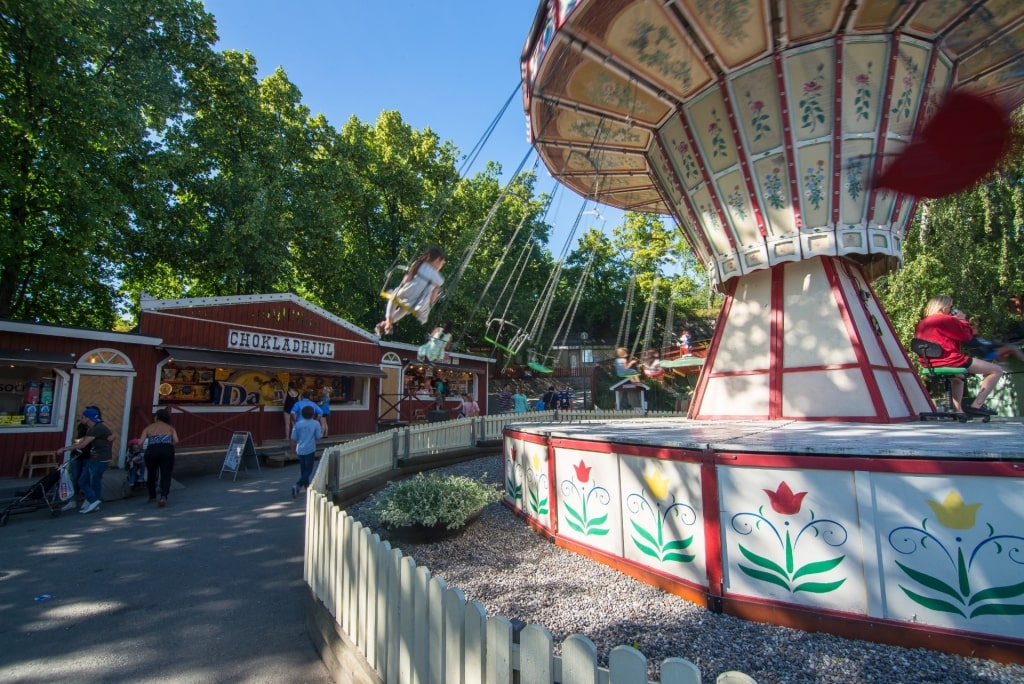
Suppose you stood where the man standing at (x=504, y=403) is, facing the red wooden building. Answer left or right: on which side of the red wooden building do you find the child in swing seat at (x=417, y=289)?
left

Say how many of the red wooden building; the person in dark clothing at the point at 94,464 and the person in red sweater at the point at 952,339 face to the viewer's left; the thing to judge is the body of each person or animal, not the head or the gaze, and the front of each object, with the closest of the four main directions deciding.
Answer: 1

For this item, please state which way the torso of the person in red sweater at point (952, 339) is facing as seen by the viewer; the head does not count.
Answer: to the viewer's right

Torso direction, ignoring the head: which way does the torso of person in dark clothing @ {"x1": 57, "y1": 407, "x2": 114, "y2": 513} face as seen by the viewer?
to the viewer's left

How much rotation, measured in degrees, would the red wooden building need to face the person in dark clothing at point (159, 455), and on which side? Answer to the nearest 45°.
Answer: approximately 45° to its right

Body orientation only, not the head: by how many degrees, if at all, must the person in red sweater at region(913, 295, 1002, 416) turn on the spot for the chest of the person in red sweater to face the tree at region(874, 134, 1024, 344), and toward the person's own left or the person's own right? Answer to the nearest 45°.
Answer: approximately 90° to the person's own left

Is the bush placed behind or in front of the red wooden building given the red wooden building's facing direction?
in front

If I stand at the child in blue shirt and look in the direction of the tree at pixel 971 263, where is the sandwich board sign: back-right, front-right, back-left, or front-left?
back-left

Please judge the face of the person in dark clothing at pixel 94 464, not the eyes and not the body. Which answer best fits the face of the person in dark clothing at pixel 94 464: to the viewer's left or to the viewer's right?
to the viewer's left

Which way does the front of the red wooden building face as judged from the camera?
facing the viewer and to the right of the viewer

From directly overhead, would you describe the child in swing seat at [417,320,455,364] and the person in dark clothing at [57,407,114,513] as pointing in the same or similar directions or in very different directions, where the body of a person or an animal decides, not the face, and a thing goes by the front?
same or similar directions

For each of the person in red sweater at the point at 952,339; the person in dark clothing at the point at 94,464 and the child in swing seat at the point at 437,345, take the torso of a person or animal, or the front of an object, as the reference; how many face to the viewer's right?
1
